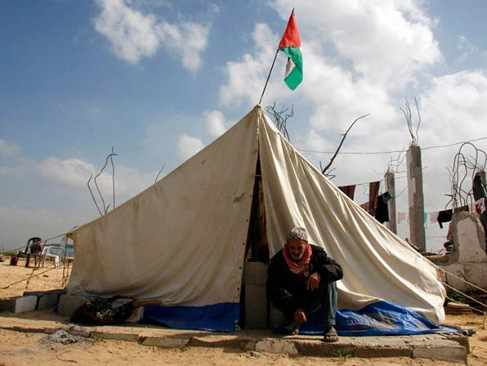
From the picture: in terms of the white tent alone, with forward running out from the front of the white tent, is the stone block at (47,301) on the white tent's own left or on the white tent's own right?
on the white tent's own right

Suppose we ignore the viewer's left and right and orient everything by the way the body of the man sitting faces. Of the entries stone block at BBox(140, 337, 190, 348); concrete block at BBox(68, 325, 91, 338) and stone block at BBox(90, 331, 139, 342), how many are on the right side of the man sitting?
3

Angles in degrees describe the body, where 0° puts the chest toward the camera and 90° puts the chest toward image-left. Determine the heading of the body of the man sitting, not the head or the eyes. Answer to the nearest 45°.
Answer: approximately 0°

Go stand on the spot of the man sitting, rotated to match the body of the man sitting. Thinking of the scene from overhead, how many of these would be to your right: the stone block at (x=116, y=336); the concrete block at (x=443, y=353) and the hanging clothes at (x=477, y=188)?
1

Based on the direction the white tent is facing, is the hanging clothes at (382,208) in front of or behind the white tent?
behind

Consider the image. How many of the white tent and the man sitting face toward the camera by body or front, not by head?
2

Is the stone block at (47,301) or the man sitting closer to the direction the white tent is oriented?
the man sitting

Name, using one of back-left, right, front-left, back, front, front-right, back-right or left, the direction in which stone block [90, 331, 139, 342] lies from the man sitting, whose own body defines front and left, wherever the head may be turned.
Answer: right

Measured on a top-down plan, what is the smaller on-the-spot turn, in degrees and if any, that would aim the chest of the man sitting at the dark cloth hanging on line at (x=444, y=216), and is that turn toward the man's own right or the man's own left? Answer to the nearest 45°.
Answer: approximately 135° to the man's own left
